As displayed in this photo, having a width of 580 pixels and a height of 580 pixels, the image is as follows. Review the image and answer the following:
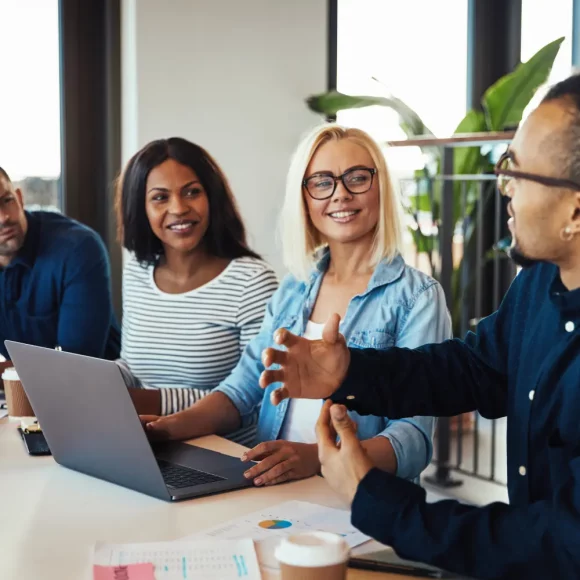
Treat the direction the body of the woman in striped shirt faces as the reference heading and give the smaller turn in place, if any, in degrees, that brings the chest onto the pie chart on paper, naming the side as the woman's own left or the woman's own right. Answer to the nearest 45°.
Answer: approximately 45° to the woman's own left

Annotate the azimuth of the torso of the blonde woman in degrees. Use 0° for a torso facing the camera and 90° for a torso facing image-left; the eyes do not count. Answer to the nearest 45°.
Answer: approximately 45°

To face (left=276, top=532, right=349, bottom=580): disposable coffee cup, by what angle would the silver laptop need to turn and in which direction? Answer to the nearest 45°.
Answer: approximately 135° to its right

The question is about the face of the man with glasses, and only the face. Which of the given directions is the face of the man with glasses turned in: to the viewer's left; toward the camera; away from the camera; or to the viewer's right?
to the viewer's left

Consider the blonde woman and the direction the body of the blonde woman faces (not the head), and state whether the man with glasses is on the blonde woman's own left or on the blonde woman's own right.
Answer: on the blonde woman's own left

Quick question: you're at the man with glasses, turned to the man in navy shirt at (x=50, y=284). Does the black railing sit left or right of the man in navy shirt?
right

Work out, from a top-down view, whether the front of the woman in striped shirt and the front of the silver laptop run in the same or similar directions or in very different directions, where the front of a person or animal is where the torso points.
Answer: very different directions

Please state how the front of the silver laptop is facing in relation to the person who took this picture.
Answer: facing away from the viewer and to the right of the viewer

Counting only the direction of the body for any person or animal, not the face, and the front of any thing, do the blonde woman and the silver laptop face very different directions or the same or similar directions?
very different directions
